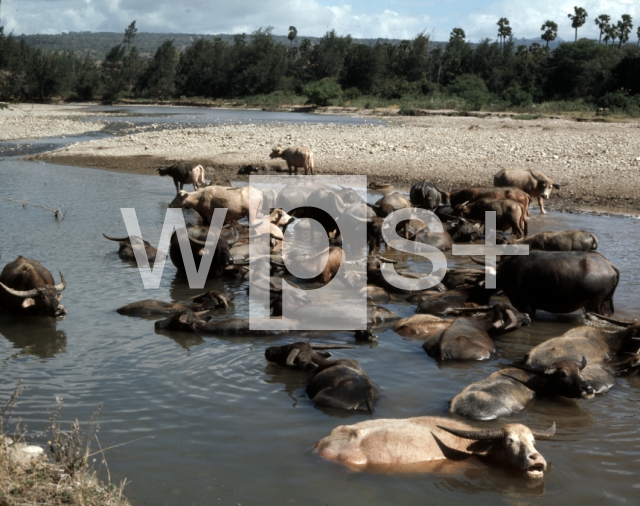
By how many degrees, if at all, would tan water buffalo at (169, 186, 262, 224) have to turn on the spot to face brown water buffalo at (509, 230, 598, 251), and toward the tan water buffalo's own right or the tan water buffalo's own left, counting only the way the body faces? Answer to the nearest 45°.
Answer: approximately 135° to the tan water buffalo's own left

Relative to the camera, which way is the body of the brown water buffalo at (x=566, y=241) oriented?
to the viewer's left

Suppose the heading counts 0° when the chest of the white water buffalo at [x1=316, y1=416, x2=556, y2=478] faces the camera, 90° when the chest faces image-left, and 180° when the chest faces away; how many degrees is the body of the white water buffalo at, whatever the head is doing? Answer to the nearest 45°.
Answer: approximately 270°

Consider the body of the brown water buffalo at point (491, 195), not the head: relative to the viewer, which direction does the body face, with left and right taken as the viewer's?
facing to the left of the viewer

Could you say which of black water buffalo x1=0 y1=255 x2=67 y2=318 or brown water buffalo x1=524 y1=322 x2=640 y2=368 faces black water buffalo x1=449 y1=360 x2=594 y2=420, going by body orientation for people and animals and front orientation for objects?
black water buffalo x1=0 y1=255 x2=67 y2=318

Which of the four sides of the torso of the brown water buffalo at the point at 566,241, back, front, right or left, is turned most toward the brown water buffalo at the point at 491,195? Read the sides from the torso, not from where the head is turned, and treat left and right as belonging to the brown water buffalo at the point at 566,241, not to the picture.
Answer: right

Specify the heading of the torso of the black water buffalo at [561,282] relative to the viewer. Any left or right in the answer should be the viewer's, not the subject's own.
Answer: facing to the left of the viewer
